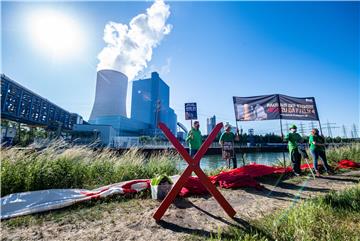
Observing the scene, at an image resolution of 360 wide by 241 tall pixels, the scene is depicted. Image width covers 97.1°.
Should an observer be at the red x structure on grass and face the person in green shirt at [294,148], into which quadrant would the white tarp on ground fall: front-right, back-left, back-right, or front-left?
back-left

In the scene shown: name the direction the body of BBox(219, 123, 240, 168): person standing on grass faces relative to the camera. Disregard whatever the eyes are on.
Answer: toward the camera

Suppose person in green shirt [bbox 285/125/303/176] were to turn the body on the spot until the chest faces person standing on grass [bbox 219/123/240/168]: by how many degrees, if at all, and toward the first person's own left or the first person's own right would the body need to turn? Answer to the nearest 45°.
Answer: approximately 90° to the first person's own right

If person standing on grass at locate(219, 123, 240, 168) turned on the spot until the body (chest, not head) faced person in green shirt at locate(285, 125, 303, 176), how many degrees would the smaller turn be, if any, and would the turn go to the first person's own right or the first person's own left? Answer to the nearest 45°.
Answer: approximately 90° to the first person's own left

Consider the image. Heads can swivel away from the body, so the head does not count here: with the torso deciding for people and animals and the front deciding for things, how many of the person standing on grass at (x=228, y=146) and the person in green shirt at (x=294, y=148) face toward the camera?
2

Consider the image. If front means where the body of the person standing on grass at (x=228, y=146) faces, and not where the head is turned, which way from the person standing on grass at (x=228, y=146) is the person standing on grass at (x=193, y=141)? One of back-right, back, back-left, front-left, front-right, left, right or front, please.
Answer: front-right

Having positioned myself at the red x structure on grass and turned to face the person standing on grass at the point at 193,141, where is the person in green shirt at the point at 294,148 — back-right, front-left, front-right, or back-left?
front-right

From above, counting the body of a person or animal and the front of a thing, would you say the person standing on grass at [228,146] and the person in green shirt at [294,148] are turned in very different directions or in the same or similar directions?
same or similar directions

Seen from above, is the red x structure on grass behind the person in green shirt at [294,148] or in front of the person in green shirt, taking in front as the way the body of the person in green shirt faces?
in front

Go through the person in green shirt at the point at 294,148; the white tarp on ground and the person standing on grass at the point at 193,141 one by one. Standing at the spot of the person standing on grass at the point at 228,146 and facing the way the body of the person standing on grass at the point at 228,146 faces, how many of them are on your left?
1

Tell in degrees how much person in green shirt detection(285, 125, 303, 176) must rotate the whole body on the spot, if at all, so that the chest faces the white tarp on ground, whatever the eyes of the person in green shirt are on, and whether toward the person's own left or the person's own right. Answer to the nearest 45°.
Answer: approximately 45° to the person's own right

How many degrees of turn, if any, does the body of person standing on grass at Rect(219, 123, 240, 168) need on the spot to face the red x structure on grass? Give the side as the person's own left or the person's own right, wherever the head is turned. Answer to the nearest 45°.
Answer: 0° — they already face it
